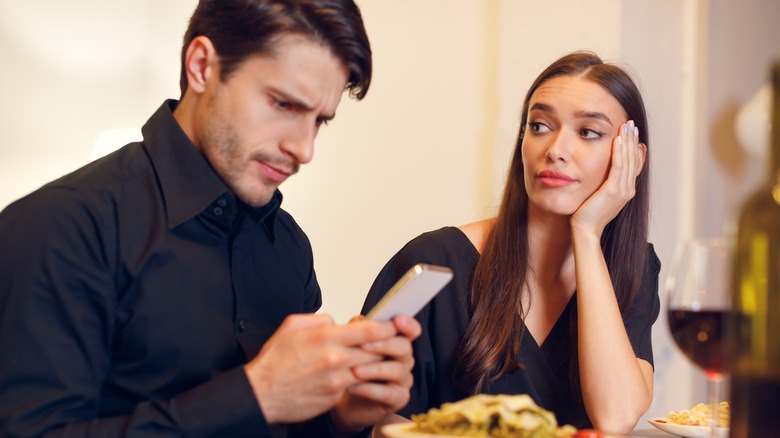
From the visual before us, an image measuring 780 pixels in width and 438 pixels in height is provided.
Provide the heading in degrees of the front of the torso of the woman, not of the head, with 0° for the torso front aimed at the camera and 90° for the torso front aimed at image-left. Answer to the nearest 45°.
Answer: approximately 0°

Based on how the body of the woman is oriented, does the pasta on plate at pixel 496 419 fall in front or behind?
in front

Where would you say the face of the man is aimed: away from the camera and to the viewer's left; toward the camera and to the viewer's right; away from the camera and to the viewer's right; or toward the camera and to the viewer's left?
toward the camera and to the viewer's right

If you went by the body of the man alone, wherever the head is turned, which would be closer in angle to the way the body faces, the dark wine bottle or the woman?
the dark wine bottle

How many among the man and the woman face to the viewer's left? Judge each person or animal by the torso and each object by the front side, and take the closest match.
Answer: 0

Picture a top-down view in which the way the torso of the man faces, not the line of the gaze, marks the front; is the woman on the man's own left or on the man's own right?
on the man's own left

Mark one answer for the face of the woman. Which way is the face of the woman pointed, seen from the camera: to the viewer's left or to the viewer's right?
to the viewer's left

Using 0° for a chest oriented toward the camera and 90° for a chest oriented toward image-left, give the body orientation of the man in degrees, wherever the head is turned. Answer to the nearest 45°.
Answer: approximately 315°

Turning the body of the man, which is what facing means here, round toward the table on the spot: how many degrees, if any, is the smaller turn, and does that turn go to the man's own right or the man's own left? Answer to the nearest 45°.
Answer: approximately 45° to the man's own left

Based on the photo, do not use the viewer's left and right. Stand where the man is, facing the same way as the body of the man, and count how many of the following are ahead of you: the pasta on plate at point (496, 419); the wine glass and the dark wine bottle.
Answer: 3

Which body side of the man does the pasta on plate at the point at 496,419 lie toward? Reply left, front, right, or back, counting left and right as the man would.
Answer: front

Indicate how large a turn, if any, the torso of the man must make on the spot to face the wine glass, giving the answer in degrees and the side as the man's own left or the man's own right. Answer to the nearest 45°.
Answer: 0° — they already face it

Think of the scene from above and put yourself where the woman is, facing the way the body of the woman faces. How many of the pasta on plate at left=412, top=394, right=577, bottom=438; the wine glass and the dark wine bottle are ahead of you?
3
